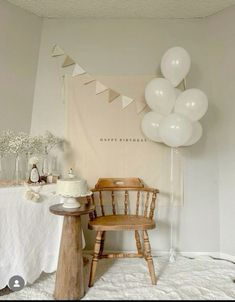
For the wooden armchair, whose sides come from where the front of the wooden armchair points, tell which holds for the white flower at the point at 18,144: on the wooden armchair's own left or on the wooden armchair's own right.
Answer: on the wooden armchair's own right

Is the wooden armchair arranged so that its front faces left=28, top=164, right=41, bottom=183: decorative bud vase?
no

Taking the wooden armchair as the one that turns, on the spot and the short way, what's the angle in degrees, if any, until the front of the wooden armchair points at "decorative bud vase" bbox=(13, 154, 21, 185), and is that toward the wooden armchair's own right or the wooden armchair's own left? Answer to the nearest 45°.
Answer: approximately 90° to the wooden armchair's own right

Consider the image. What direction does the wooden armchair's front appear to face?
toward the camera

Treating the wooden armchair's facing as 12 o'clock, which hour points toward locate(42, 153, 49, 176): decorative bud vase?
The decorative bud vase is roughly at 3 o'clock from the wooden armchair.

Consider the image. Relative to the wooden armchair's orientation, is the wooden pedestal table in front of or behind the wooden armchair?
in front

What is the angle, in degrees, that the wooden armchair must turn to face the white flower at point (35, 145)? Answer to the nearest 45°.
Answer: approximately 90° to its right

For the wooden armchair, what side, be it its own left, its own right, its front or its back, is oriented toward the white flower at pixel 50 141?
right
